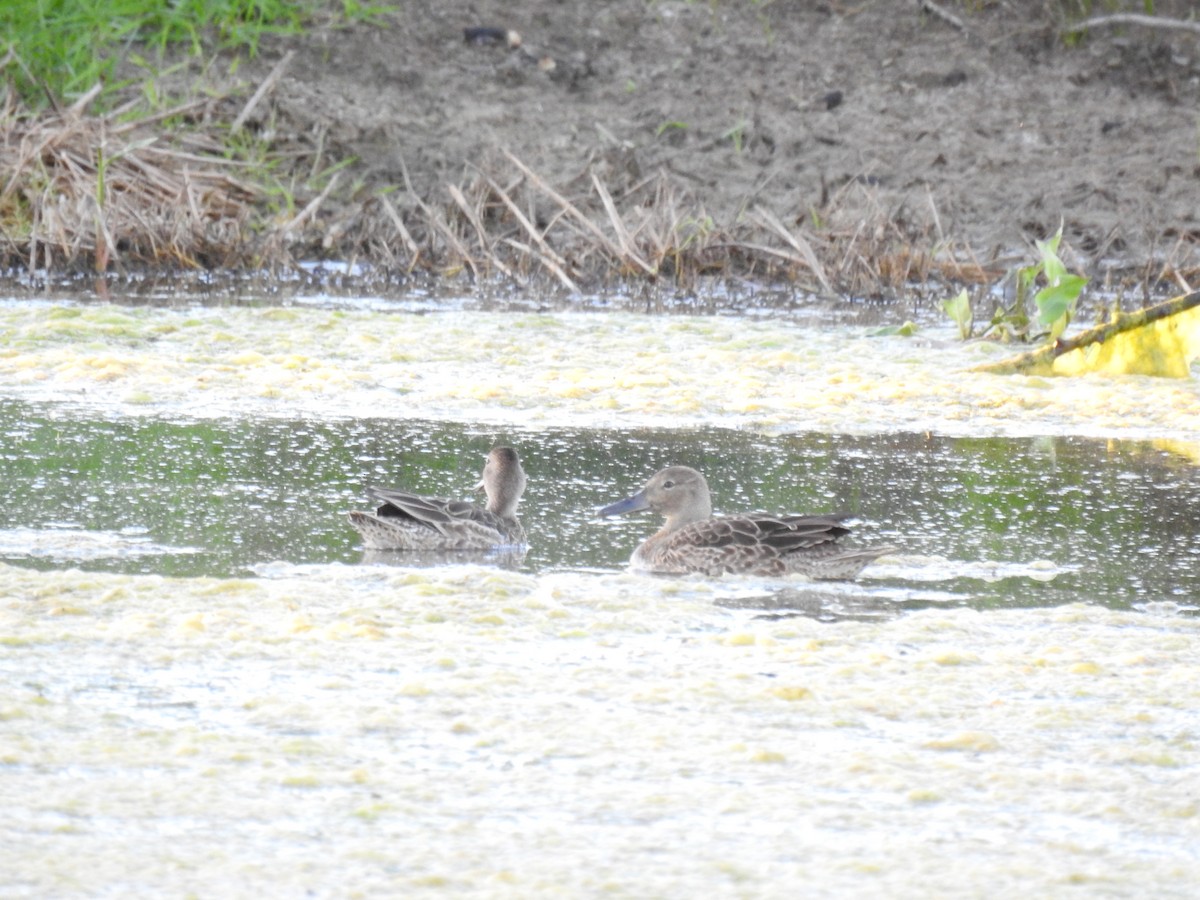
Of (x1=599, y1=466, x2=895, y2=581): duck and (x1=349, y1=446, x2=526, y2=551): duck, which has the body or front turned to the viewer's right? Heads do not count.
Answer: (x1=349, y1=446, x2=526, y2=551): duck

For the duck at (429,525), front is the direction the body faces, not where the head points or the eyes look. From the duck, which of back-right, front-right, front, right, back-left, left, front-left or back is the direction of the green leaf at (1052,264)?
front-left

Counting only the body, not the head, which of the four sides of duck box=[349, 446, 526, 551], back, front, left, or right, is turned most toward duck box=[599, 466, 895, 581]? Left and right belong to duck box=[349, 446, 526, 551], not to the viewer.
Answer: front

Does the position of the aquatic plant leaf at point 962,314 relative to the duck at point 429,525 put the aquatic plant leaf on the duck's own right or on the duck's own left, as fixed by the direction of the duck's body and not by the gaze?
on the duck's own left

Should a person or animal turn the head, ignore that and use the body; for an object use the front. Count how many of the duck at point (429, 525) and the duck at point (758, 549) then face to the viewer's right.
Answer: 1

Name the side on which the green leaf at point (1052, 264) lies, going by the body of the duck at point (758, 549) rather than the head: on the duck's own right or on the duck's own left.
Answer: on the duck's own right

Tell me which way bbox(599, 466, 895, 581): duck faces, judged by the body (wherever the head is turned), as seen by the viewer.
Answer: to the viewer's left

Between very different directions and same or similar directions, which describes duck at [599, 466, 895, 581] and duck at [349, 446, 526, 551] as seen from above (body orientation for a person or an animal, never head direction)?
very different directions

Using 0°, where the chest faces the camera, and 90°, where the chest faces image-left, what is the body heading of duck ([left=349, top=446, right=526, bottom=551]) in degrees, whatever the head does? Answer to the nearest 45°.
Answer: approximately 270°
